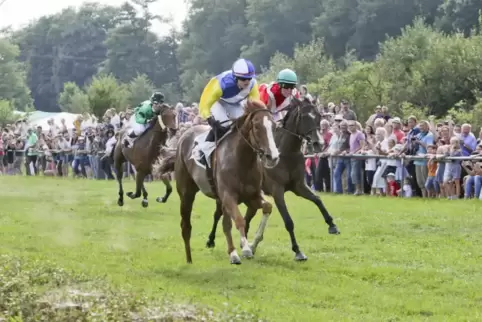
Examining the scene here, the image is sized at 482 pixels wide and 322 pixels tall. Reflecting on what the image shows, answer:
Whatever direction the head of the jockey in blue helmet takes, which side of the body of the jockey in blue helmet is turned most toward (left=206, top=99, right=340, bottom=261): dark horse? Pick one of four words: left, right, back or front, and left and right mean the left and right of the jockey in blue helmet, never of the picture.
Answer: left

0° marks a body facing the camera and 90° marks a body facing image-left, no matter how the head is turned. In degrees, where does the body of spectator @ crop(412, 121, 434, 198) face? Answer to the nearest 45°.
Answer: approximately 45°

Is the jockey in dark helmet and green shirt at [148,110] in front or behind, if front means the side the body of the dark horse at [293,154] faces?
behind

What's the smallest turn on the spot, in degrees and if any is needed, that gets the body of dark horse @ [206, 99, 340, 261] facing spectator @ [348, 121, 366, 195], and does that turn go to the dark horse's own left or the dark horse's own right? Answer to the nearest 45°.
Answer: approximately 135° to the dark horse's own left

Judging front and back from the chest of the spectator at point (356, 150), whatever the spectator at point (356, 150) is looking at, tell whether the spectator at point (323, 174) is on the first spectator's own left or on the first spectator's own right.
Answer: on the first spectator's own right

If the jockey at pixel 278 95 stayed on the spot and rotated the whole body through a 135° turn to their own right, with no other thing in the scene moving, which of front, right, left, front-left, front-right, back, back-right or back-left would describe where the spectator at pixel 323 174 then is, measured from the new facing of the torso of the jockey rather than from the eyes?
right

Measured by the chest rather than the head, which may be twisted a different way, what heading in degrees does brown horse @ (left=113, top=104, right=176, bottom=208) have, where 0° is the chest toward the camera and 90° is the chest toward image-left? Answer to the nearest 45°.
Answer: approximately 315°

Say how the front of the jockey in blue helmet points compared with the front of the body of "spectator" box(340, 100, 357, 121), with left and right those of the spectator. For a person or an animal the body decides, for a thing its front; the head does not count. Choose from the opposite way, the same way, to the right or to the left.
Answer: to the left

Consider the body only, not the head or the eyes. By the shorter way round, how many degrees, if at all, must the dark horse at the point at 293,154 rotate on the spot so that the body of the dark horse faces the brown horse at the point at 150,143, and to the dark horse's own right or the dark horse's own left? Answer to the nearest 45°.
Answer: approximately 180°

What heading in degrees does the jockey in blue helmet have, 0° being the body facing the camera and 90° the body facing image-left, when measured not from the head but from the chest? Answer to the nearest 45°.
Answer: approximately 315°

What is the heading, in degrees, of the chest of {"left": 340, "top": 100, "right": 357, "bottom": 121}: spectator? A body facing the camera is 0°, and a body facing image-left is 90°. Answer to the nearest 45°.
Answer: approximately 45°
